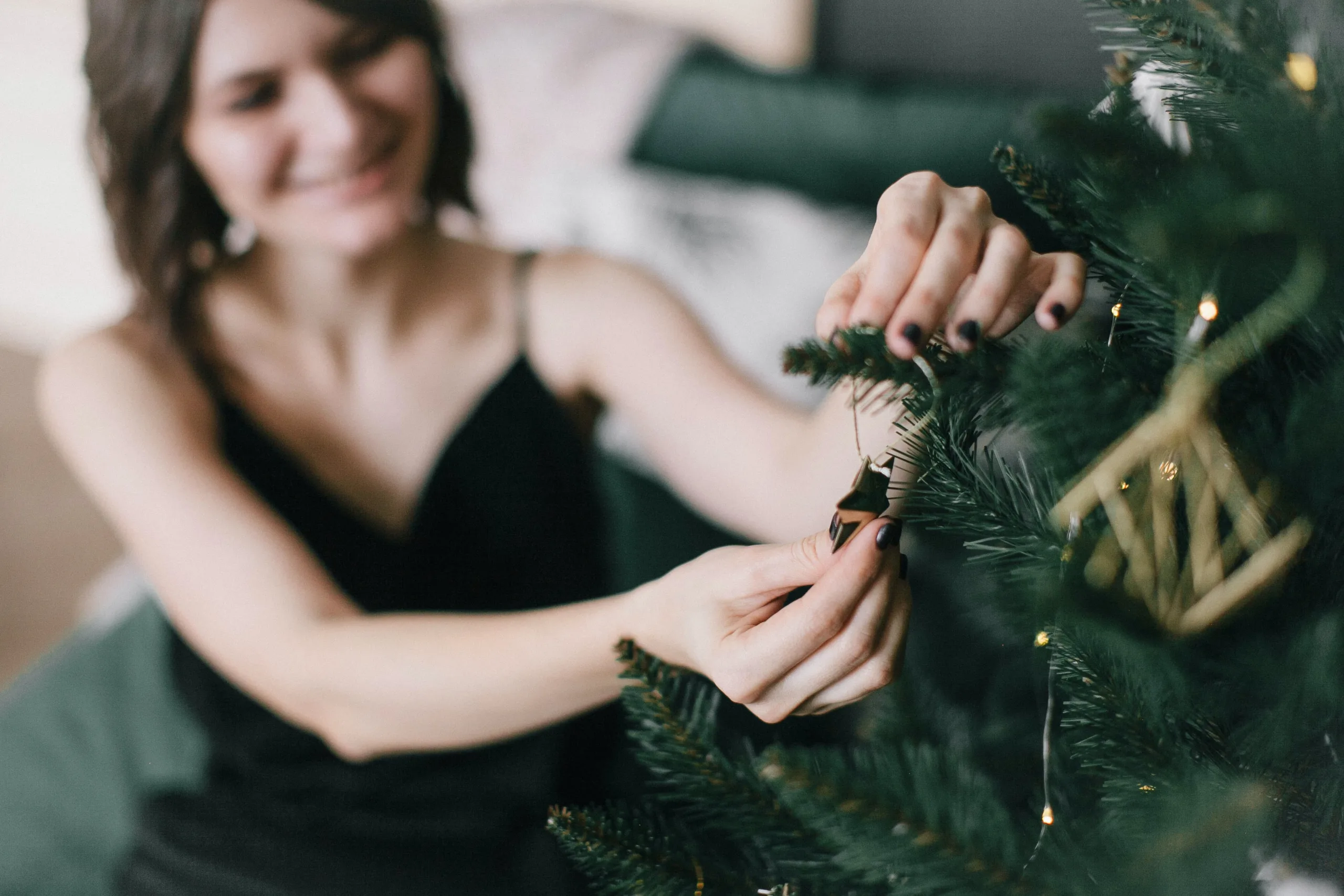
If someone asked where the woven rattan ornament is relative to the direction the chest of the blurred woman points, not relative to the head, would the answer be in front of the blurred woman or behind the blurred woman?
in front

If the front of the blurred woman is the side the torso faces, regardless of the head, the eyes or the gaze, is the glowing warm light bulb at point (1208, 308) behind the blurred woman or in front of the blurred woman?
in front

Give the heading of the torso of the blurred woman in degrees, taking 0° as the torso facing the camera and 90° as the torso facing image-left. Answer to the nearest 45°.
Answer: approximately 315°
